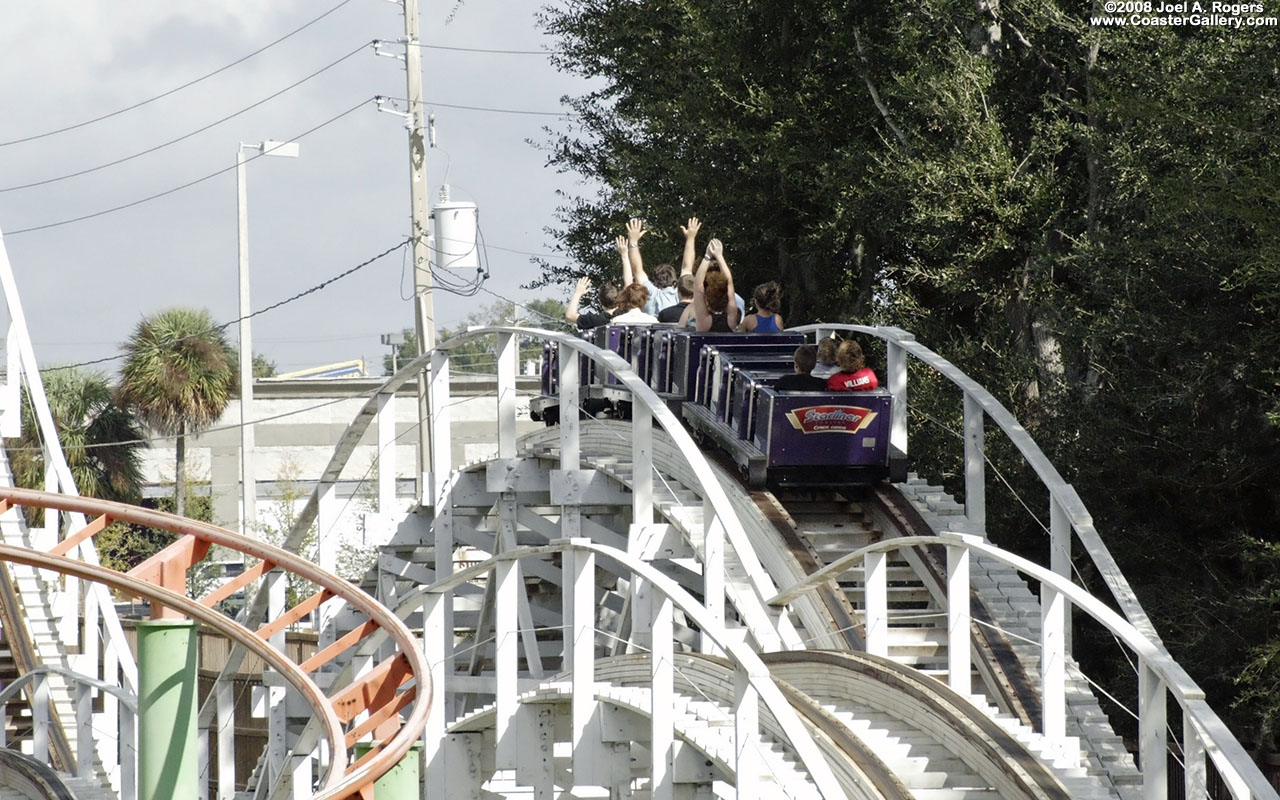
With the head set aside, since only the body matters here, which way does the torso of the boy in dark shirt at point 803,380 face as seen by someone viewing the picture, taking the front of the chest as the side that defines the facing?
away from the camera

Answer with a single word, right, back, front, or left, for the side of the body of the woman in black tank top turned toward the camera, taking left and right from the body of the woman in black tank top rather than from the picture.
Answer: back

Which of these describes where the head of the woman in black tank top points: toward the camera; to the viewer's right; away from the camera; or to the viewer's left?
away from the camera

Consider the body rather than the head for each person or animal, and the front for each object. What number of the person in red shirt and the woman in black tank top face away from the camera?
2

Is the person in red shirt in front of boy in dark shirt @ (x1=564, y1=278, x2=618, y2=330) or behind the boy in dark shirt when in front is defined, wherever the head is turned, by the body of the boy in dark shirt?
behind

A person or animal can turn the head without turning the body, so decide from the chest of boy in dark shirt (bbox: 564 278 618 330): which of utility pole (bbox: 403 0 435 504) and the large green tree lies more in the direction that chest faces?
the utility pole

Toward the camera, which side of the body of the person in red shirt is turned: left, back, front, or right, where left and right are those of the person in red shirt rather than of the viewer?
back

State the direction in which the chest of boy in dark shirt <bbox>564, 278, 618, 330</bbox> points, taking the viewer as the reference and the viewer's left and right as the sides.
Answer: facing away from the viewer and to the left of the viewer

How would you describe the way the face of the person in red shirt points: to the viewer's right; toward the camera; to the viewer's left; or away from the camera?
away from the camera

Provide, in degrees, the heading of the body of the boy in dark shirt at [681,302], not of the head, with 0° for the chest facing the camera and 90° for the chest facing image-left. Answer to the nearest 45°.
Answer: approximately 135°
